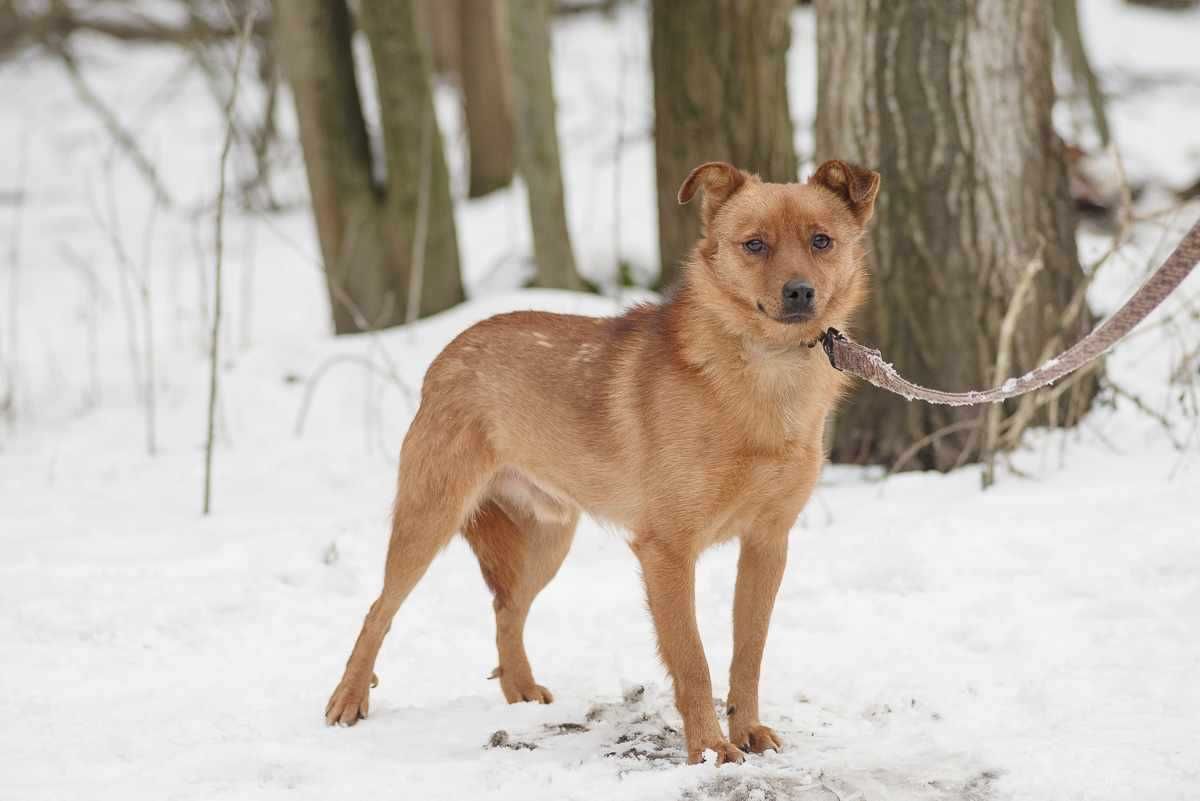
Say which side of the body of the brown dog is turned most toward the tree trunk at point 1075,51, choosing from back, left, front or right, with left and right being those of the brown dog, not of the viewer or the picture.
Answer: left

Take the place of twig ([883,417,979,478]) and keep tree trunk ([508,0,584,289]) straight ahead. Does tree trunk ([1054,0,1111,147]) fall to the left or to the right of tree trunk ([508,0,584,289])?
right

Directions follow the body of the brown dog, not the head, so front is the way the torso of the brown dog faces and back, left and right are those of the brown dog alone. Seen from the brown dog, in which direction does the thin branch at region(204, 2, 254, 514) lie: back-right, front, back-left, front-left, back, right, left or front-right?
back

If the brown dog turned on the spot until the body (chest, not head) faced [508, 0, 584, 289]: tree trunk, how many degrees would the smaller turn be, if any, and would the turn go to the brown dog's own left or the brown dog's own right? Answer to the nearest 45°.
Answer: approximately 135° to the brown dog's own left

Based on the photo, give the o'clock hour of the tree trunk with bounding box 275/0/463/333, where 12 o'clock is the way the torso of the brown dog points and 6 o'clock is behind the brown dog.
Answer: The tree trunk is roughly at 7 o'clock from the brown dog.

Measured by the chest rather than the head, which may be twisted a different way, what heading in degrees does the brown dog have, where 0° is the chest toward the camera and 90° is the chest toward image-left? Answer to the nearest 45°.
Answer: approximately 315°

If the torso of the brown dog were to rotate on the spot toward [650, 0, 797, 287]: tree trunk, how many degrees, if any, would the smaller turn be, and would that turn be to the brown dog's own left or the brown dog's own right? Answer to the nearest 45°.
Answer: approximately 135° to the brown dog's own left

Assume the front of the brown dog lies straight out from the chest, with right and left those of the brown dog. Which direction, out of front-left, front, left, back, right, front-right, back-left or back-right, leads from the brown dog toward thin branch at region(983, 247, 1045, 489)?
left

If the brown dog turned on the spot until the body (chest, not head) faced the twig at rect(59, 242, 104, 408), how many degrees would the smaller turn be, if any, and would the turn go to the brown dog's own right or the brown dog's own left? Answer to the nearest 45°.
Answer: approximately 180°

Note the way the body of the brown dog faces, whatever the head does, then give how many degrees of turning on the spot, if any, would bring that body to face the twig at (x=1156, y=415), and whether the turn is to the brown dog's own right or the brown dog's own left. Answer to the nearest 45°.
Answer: approximately 90° to the brown dog's own left
